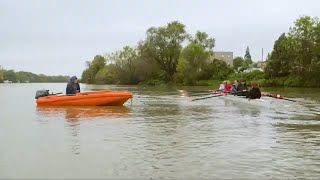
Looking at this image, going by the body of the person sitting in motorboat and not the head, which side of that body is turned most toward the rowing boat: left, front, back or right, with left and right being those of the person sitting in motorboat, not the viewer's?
front

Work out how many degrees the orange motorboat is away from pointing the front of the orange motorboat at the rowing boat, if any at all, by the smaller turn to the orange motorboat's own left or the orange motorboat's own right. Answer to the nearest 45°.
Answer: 0° — it already faces it

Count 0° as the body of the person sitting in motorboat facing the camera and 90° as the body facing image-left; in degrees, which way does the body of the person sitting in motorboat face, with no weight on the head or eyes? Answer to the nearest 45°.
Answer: approximately 270°

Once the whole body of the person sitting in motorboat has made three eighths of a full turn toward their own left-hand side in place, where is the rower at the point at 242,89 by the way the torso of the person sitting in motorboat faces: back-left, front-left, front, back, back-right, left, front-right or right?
back-right

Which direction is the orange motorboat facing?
to the viewer's right

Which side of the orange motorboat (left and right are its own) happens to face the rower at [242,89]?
front
